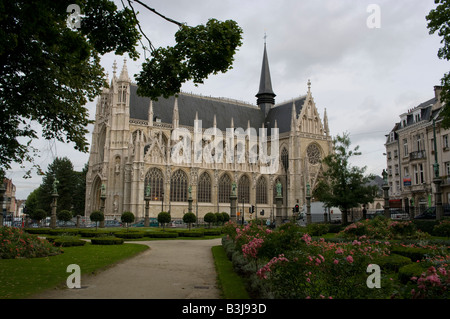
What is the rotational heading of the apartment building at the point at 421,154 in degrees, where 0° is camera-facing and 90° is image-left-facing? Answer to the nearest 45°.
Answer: approximately 45°

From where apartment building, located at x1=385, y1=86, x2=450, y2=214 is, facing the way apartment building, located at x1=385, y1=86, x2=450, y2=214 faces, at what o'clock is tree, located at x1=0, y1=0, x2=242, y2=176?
The tree is roughly at 11 o'clock from the apartment building.

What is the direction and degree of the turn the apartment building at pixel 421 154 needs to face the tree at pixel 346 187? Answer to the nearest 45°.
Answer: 0° — it already faces it

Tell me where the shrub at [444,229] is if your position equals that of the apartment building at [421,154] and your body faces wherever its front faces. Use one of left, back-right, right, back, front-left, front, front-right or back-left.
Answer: front-left

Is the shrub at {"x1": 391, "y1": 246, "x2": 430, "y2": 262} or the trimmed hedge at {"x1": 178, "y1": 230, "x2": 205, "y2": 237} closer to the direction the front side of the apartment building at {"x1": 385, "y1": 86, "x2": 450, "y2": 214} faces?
the trimmed hedge

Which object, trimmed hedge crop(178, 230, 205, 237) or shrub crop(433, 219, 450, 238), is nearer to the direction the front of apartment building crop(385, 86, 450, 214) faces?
the trimmed hedge

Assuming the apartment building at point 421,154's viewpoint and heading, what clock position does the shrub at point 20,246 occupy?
The shrub is roughly at 11 o'clock from the apartment building.
